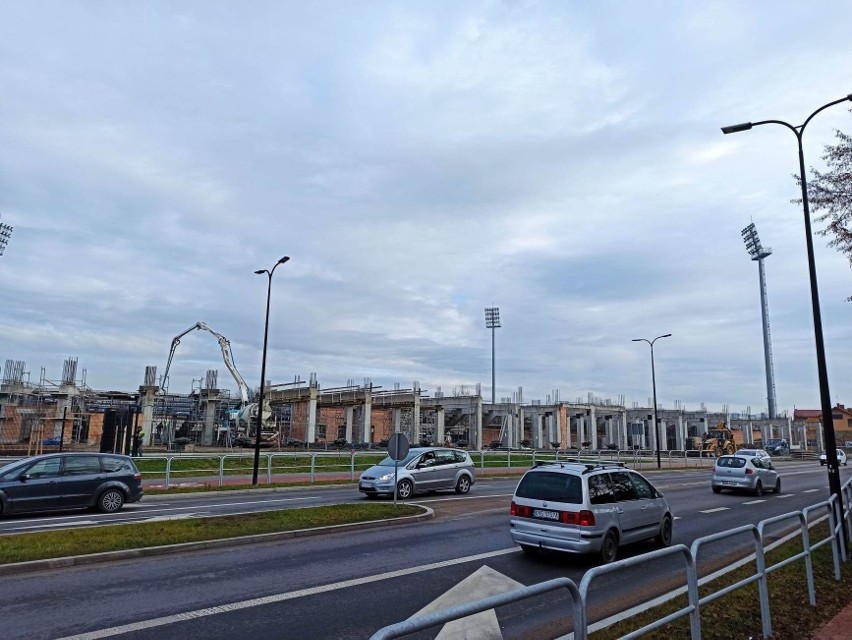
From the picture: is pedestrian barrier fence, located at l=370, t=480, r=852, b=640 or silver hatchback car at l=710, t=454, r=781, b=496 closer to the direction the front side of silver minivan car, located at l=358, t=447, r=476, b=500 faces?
the pedestrian barrier fence

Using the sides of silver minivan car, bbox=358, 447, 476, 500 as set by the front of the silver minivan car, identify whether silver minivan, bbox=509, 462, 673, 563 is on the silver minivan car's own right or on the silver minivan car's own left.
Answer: on the silver minivan car's own left

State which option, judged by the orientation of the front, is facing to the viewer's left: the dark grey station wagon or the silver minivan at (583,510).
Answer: the dark grey station wagon

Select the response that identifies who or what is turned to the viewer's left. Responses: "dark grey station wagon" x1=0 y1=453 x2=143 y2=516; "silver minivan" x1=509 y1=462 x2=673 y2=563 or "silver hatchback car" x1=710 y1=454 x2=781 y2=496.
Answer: the dark grey station wagon

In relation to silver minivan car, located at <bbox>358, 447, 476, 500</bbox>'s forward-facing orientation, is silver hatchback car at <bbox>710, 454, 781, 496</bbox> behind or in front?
behind

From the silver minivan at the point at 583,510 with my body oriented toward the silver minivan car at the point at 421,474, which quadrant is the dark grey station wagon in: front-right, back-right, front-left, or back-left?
front-left

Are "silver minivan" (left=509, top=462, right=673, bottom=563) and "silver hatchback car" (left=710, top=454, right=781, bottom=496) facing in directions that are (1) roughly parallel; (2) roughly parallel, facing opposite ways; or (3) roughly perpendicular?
roughly parallel

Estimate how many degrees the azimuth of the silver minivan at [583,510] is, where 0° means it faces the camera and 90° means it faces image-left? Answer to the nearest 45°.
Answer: approximately 225°

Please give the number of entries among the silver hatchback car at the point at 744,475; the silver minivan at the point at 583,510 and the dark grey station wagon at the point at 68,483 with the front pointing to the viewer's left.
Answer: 1

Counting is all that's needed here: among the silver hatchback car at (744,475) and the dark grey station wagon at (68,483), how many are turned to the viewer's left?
1

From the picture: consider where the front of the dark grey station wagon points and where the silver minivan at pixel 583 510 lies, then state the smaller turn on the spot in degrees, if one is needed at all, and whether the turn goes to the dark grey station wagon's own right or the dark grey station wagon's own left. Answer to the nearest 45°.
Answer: approximately 135° to the dark grey station wagon's own left

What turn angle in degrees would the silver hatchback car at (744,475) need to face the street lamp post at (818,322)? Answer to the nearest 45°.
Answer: approximately 135° to its right

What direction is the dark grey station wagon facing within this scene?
to the viewer's left

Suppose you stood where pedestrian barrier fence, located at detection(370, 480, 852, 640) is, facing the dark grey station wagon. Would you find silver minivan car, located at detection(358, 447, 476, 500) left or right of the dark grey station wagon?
right

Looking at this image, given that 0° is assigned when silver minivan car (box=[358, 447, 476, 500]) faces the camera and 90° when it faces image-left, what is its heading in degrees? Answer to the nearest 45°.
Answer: approximately 45°
